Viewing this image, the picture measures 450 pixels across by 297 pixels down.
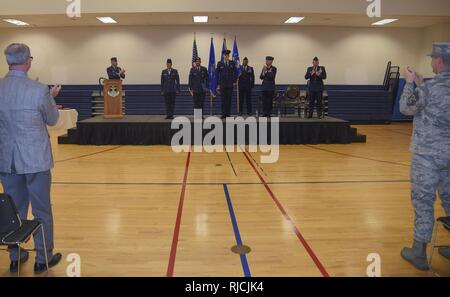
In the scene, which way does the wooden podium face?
toward the camera

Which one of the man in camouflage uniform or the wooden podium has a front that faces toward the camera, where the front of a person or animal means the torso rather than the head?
the wooden podium

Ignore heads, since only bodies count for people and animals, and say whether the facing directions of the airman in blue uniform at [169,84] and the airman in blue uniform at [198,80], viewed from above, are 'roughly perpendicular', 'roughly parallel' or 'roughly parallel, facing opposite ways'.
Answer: roughly parallel

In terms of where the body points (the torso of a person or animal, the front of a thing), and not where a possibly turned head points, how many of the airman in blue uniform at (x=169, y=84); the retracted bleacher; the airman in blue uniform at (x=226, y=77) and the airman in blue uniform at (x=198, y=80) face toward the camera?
4

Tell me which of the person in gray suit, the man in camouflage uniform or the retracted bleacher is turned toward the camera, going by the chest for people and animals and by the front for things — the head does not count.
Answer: the retracted bleacher

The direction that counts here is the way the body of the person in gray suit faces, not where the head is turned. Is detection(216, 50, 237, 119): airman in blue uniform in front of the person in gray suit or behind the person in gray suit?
in front

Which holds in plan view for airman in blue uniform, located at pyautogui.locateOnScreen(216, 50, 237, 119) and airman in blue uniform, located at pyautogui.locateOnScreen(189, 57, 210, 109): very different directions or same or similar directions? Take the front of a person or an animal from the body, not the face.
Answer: same or similar directions

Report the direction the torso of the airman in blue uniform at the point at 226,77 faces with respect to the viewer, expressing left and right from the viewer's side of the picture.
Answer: facing the viewer

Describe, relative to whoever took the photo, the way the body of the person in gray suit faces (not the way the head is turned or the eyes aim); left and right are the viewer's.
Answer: facing away from the viewer and to the right of the viewer

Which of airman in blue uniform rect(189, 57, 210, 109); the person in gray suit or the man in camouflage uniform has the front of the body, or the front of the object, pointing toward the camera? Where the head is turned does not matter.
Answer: the airman in blue uniform

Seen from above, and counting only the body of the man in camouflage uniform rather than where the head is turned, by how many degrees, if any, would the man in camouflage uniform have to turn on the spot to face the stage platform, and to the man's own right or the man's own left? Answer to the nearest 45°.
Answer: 0° — they already face it
